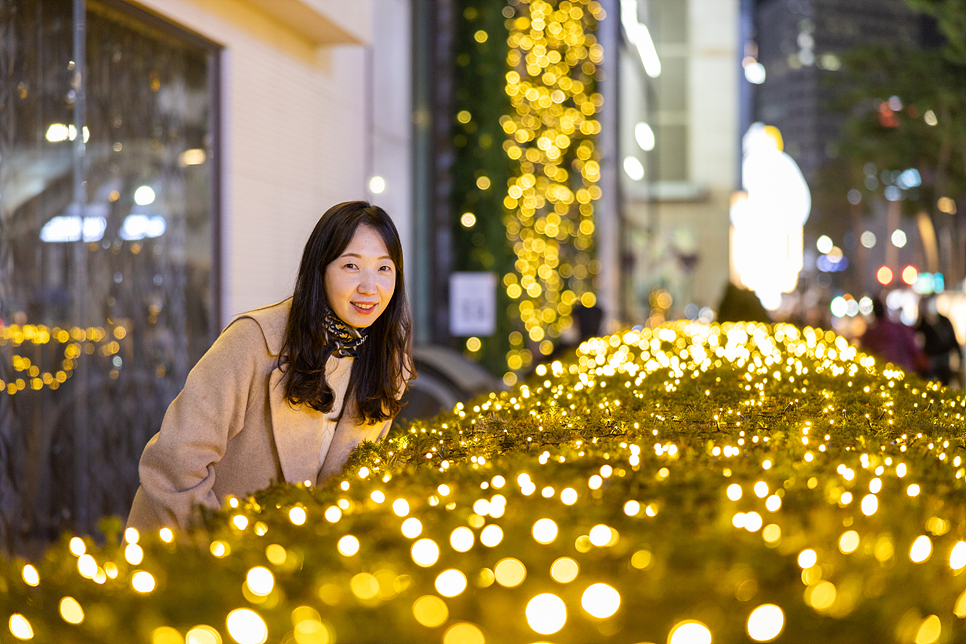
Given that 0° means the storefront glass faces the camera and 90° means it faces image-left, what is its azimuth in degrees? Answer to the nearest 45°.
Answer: approximately 315°

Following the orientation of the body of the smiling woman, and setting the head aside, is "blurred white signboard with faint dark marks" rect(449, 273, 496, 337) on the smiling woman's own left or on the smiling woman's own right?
on the smiling woman's own left

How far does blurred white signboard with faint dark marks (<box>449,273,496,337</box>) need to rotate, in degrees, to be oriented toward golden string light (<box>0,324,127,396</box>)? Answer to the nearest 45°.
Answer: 0° — it already faces it

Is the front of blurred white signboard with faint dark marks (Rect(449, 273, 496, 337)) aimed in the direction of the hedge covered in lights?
yes

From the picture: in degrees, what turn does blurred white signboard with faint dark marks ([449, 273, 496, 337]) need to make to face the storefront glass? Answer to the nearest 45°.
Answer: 0° — it already faces it

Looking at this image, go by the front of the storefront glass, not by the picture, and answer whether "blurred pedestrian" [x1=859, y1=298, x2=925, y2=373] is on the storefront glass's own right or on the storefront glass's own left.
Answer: on the storefront glass's own left

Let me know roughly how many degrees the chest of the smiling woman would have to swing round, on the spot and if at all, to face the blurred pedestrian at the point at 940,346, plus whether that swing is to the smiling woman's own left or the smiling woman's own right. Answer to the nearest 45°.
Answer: approximately 90° to the smiling woman's own left

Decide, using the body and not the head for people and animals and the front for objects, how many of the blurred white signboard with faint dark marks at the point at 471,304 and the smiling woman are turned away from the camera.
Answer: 0

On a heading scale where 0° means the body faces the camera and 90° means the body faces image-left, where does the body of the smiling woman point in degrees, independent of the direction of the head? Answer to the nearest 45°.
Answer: approximately 315°

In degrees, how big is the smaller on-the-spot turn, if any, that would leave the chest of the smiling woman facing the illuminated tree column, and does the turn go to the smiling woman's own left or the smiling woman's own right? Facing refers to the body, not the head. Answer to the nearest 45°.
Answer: approximately 135° to the smiling woman's own left

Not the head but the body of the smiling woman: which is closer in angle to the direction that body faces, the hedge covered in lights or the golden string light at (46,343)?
the hedge covered in lights
